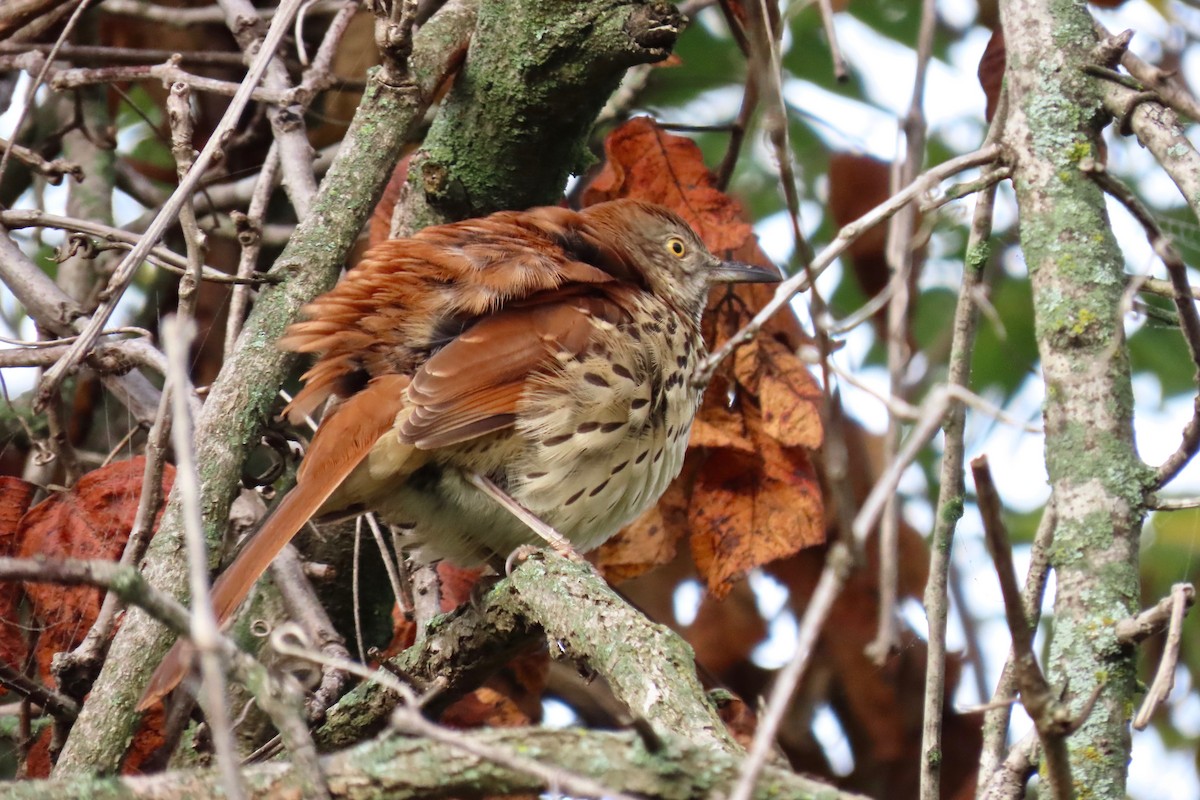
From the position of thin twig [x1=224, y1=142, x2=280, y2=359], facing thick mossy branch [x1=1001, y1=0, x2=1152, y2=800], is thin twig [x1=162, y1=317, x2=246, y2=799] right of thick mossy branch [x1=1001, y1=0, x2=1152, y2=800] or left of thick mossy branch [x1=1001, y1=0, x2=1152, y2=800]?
right

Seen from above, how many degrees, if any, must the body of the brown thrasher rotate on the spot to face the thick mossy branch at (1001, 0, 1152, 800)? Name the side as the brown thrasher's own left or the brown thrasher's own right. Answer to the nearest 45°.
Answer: approximately 45° to the brown thrasher's own right

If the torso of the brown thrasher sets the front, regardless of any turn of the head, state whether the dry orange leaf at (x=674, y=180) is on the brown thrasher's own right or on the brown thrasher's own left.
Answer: on the brown thrasher's own left

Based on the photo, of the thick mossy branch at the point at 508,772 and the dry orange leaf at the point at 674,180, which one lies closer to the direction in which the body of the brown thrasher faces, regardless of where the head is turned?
the dry orange leaf

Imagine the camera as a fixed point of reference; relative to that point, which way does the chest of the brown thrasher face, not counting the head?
to the viewer's right

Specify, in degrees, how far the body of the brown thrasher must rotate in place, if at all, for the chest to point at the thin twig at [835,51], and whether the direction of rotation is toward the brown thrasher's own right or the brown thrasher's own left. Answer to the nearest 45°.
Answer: approximately 45° to the brown thrasher's own left

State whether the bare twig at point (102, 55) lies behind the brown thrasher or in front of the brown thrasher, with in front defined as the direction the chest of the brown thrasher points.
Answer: behind
